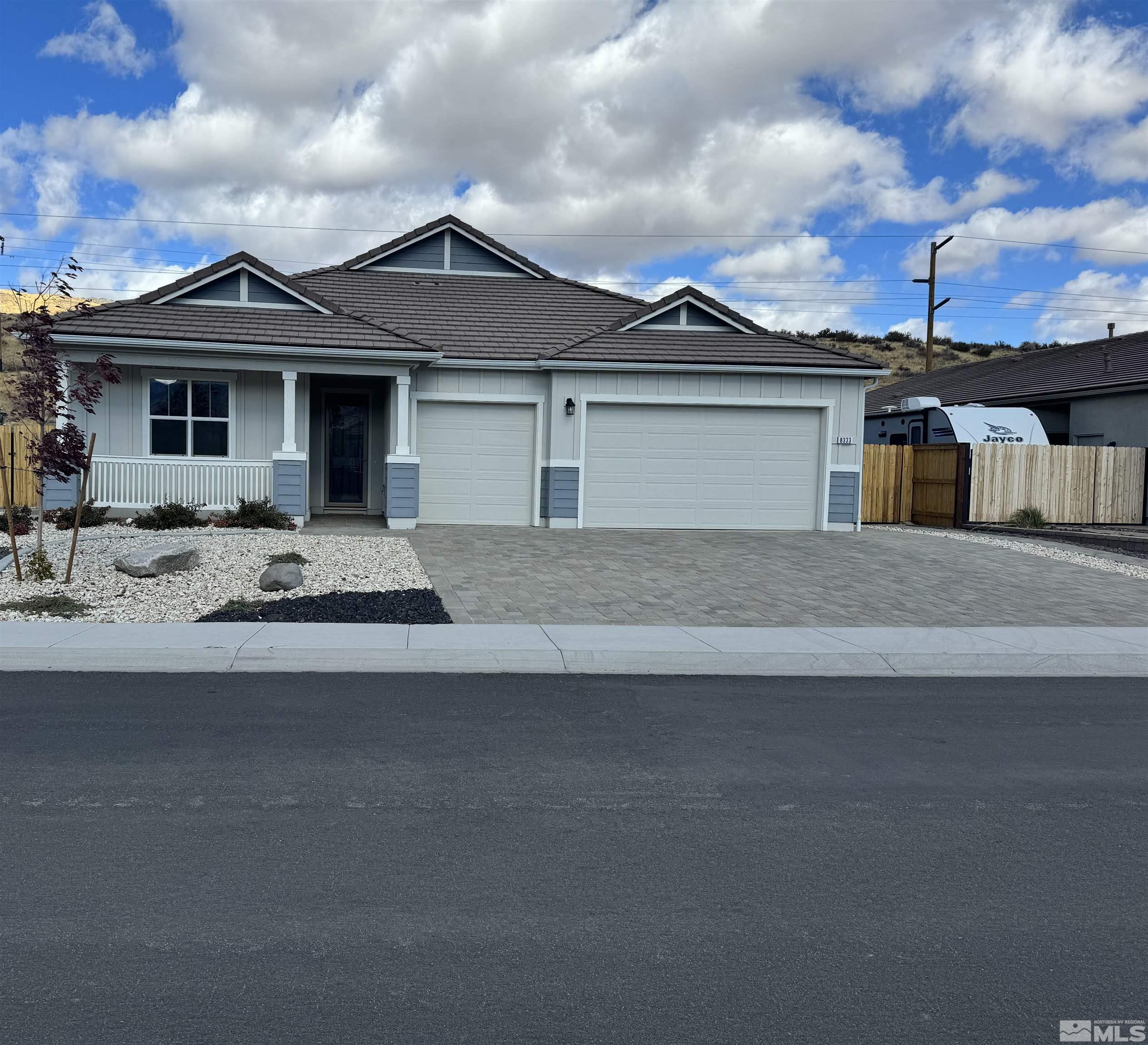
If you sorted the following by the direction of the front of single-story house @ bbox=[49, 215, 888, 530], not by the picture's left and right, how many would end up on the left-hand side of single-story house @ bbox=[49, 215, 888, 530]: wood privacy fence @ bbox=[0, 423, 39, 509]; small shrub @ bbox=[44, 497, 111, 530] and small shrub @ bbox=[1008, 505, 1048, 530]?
1

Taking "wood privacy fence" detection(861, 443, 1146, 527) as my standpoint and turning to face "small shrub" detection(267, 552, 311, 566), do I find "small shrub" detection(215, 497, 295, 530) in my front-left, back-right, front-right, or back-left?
front-right

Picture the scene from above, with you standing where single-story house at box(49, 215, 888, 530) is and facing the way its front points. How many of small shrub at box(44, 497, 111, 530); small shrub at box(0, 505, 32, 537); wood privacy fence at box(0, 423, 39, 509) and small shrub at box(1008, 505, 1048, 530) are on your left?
1

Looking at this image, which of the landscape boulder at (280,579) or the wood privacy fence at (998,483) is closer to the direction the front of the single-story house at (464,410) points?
the landscape boulder

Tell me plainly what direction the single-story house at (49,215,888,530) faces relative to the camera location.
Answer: facing the viewer

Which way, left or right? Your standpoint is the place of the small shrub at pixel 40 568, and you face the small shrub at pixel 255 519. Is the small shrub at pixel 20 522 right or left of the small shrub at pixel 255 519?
left

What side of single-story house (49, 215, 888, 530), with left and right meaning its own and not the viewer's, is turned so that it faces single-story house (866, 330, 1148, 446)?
left

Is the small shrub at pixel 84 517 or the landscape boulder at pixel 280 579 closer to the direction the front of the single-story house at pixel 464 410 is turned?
the landscape boulder

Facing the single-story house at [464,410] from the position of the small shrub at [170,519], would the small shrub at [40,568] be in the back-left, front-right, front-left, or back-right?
back-right

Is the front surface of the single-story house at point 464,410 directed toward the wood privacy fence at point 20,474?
no

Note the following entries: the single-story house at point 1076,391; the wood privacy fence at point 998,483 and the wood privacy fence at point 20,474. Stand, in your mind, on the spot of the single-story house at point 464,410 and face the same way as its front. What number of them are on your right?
1

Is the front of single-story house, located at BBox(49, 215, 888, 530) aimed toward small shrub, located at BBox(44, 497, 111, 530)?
no

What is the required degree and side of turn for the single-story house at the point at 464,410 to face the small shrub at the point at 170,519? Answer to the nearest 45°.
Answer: approximately 45° to its right

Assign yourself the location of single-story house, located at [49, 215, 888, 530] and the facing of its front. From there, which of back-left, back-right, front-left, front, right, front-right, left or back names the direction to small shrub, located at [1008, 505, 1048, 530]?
left

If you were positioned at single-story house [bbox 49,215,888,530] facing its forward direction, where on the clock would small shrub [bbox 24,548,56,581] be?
The small shrub is roughly at 1 o'clock from the single-story house.

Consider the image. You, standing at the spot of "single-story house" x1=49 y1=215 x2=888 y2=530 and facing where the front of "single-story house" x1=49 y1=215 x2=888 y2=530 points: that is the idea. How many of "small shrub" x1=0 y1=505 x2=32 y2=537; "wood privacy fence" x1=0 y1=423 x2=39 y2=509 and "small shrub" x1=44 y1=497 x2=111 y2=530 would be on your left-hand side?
0

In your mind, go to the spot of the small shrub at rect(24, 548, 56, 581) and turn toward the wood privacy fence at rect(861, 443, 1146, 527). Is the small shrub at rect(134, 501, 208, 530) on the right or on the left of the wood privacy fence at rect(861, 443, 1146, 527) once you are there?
left

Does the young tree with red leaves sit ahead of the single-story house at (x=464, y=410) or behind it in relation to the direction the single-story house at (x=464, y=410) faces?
ahead

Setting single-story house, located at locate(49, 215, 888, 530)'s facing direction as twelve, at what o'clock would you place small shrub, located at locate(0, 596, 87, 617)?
The small shrub is roughly at 1 o'clock from the single-story house.
